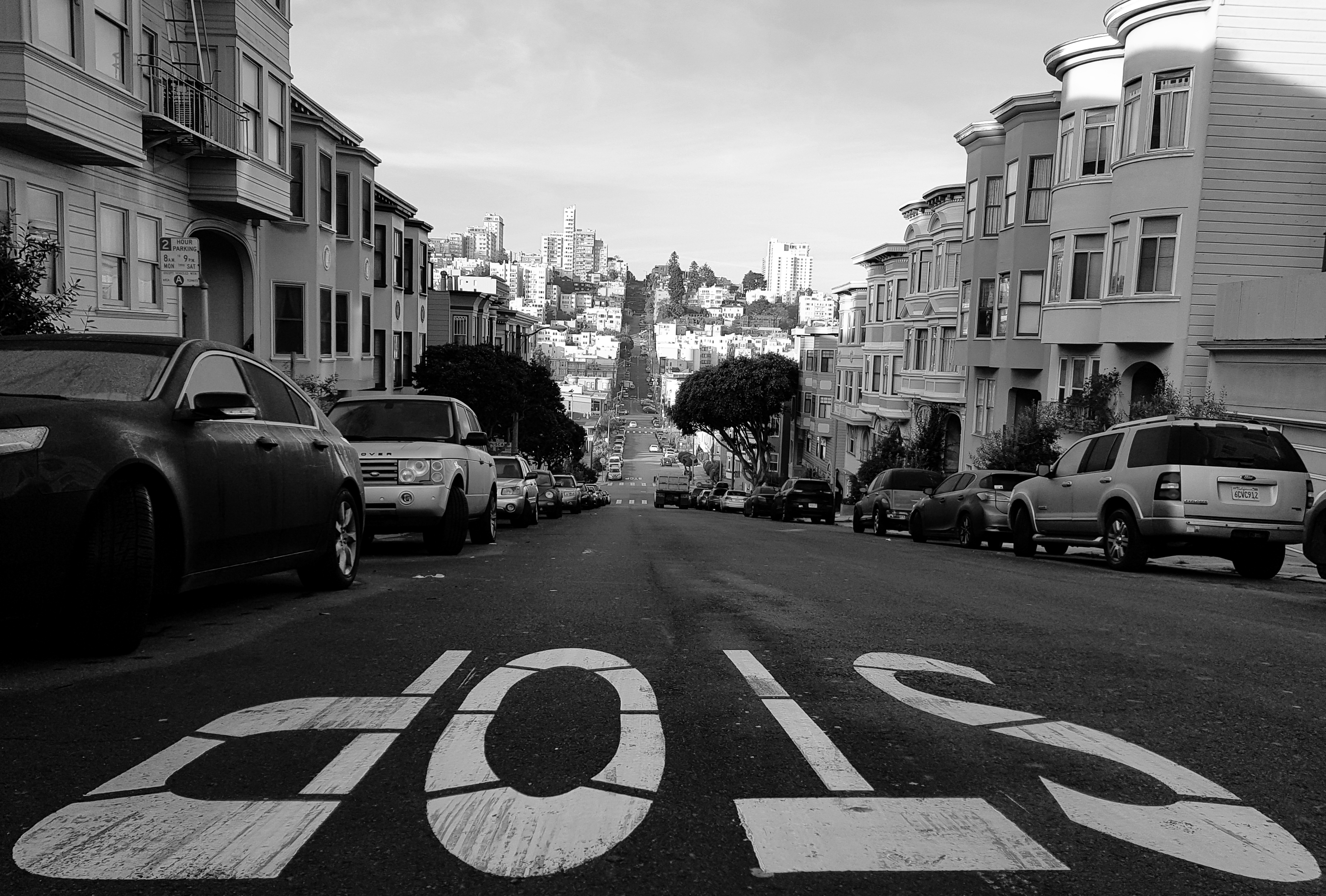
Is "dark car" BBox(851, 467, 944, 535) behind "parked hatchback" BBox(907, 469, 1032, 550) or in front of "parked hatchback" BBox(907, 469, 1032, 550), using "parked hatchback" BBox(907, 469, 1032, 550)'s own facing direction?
in front

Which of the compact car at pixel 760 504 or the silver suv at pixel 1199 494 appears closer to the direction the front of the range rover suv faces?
the silver suv

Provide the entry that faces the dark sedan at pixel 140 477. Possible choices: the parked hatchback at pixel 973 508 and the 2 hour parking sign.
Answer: the 2 hour parking sign

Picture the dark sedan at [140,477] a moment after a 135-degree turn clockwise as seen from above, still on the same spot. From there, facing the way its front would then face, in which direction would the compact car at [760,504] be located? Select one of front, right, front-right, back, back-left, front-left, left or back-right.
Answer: front-right

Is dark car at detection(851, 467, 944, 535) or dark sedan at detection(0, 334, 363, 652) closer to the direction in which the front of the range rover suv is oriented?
the dark sedan

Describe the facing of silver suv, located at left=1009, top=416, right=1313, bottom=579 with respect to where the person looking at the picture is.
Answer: facing away from the viewer and to the left of the viewer

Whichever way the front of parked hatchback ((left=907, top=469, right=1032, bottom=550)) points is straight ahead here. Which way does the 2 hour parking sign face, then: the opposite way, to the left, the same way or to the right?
the opposite way

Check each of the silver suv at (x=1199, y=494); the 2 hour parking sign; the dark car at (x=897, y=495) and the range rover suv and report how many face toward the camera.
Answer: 2

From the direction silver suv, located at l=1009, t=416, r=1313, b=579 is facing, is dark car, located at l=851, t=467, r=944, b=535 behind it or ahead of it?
ahead

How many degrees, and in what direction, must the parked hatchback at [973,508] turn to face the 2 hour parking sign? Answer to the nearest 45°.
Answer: approximately 90° to its left

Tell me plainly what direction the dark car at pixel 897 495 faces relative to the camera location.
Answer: facing away from the viewer and to the left of the viewer

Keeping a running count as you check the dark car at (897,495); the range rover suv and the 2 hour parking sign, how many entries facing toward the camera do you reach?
2
